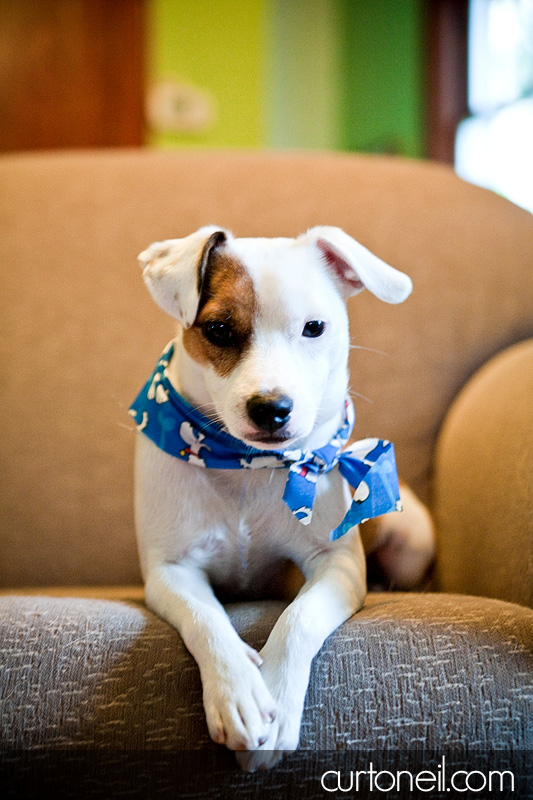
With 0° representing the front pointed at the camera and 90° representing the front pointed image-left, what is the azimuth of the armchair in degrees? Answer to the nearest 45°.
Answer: approximately 0°
